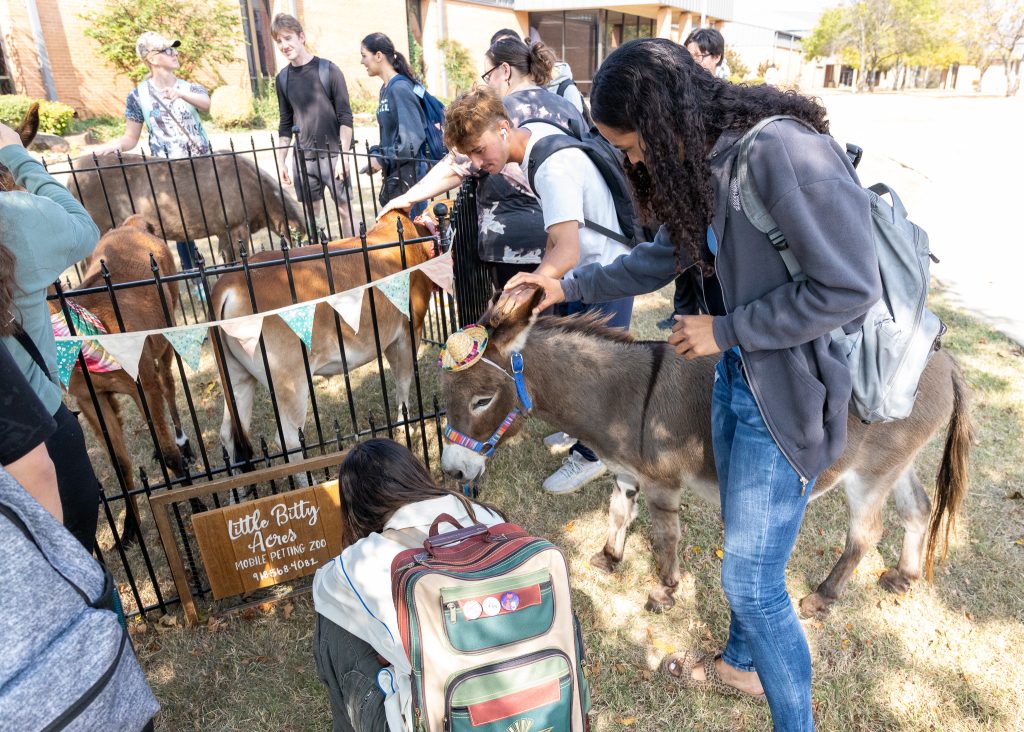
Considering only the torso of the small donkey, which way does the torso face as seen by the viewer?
to the viewer's left

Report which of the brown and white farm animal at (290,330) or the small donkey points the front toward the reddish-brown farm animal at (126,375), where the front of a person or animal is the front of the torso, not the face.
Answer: the small donkey

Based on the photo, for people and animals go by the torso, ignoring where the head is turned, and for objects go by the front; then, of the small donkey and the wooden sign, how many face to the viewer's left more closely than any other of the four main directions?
1

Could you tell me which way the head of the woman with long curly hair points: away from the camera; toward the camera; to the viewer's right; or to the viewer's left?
to the viewer's left

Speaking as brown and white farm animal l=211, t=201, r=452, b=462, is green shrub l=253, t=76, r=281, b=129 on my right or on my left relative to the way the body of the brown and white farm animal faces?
on my left

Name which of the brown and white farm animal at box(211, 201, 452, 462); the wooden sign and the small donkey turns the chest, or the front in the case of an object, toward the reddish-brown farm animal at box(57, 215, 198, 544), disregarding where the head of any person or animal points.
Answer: the small donkey

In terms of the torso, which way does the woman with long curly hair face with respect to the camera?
to the viewer's left

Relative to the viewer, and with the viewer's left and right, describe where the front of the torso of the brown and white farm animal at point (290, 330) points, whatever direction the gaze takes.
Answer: facing away from the viewer and to the right of the viewer

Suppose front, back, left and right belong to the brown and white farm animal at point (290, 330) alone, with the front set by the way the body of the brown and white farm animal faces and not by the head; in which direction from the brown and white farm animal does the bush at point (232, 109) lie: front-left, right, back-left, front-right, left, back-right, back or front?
front-left

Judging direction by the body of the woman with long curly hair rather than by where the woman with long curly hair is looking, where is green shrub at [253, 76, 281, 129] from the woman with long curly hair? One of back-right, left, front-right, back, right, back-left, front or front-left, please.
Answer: front-right

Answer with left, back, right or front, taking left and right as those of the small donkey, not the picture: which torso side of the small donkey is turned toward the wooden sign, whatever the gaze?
front

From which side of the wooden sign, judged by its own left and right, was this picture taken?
front

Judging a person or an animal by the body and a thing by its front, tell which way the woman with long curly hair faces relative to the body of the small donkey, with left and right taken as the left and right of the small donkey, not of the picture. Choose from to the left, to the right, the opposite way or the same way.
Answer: the same way
